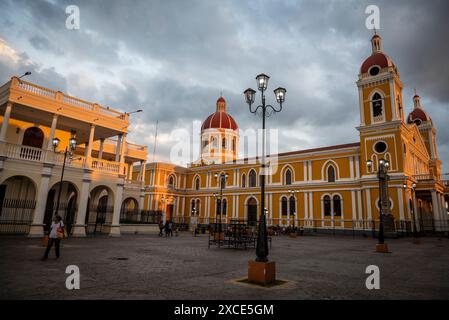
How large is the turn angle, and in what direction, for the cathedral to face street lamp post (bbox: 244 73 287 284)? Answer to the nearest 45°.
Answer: approximately 90° to its right

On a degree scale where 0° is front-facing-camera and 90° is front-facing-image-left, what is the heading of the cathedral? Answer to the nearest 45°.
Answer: approximately 270°

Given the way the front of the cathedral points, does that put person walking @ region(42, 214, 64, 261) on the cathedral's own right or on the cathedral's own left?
on the cathedral's own right
